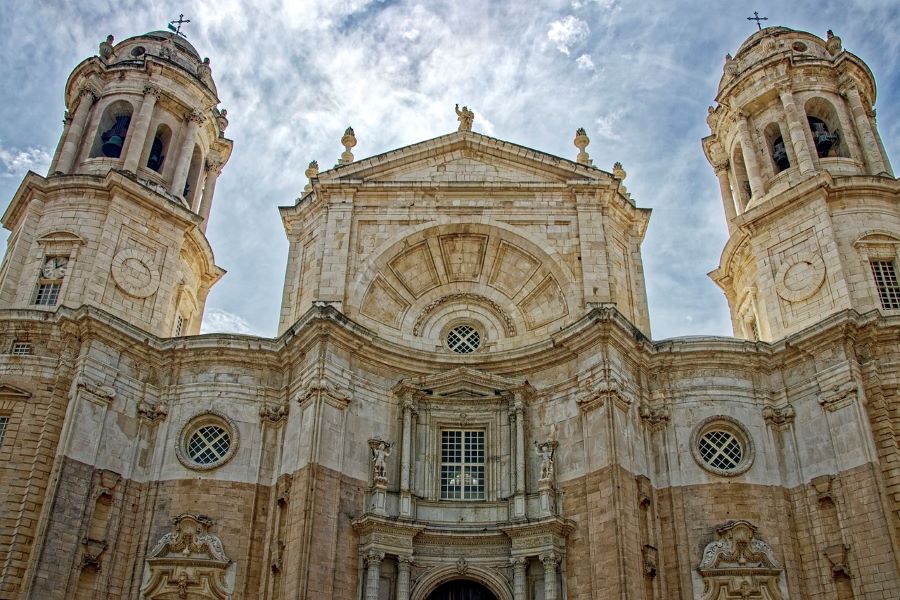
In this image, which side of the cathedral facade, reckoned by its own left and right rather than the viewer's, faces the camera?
front
